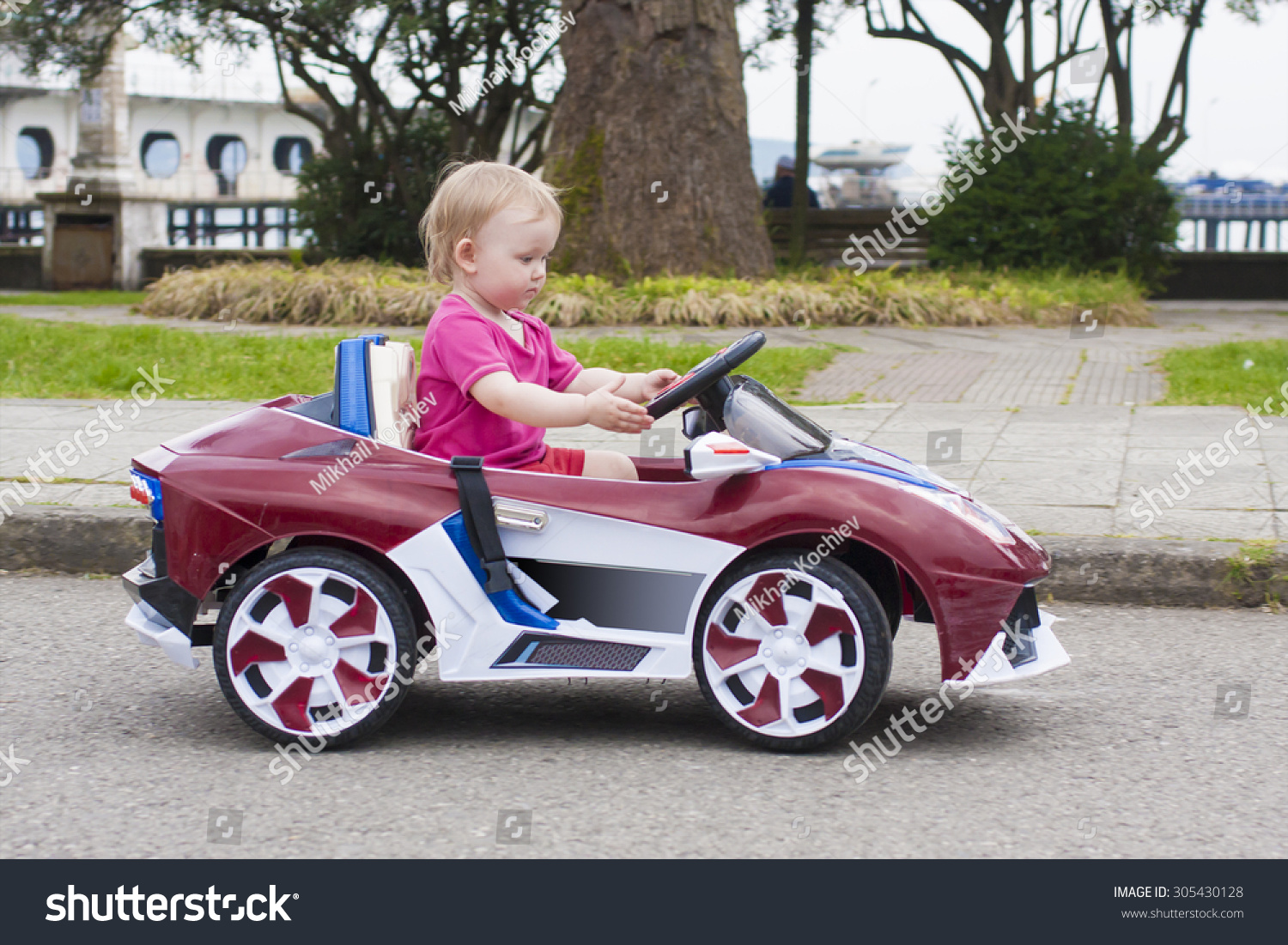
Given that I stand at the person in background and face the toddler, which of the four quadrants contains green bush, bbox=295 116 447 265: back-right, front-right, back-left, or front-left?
front-right

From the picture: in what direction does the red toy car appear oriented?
to the viewer's right

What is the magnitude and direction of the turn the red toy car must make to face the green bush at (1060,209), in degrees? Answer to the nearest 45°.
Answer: approximately 90° to its left

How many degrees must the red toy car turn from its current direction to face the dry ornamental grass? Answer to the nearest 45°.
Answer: approximately 90° to its left

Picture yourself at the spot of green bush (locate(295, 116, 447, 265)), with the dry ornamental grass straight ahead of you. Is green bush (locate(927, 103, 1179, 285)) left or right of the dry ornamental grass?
left

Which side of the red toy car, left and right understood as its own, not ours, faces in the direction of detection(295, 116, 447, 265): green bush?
left

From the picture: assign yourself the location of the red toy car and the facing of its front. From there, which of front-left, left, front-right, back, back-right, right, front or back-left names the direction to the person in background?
left
